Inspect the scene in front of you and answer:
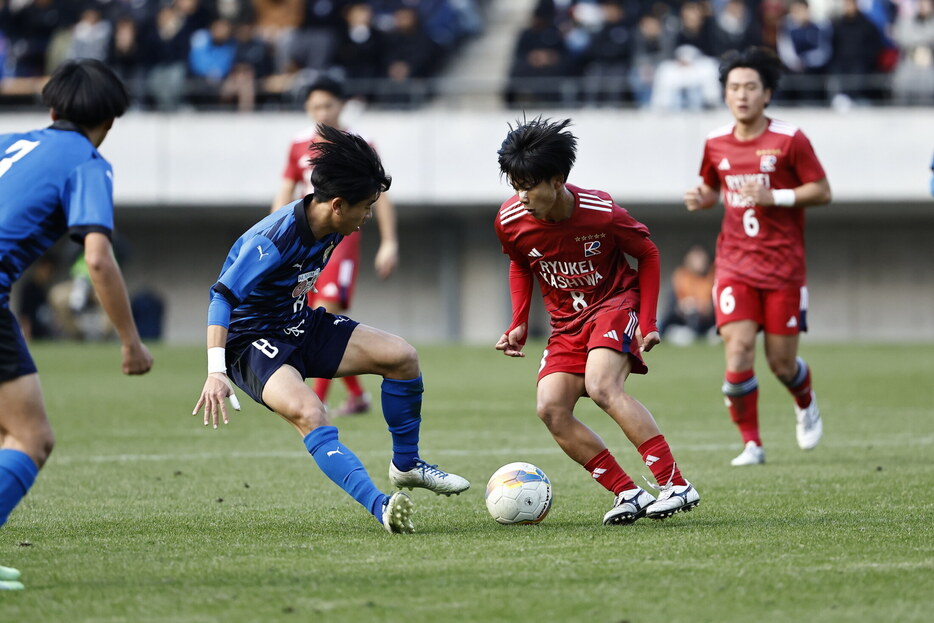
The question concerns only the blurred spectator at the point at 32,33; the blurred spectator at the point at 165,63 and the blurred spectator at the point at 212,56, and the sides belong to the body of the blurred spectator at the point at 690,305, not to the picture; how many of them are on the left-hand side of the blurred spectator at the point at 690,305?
0

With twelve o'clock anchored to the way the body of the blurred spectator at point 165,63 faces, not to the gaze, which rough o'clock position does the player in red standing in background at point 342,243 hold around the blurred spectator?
The player in red standing in background is roughly at 12 o'clock from the blurred spectator.

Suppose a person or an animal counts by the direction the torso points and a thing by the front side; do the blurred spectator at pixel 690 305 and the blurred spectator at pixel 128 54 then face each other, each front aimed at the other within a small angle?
no

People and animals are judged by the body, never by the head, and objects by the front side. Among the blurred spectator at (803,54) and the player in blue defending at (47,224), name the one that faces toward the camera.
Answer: the blurred spectator

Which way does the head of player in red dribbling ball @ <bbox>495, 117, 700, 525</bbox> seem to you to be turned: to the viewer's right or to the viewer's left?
to the viewer's left

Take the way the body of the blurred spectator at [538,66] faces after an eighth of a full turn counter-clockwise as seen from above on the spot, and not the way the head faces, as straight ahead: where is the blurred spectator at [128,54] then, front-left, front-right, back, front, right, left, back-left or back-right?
back-right

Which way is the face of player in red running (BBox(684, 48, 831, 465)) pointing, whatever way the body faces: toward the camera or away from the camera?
toward the camera

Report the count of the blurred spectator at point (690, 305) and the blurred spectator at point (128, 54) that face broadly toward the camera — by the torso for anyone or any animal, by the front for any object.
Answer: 2

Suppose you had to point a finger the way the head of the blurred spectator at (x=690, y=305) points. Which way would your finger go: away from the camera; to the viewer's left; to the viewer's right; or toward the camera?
toward the camera

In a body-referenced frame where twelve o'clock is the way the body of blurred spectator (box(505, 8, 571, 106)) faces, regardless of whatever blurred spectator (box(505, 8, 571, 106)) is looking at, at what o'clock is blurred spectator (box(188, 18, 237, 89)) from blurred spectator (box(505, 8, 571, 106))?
blurred spectator (box(188, 18, 237, 89)) is roughly at 3 o'clock from blurred spectator (box(505, 8, 571, 106)).

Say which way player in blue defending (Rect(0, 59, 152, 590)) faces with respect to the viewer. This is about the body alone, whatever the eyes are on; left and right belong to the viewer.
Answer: facing away from the viewer and to the right of the viewer

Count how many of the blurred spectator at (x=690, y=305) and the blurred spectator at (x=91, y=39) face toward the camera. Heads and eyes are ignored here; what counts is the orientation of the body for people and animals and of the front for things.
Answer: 2

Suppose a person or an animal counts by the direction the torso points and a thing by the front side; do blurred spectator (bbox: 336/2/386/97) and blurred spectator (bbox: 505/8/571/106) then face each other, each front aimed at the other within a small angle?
no

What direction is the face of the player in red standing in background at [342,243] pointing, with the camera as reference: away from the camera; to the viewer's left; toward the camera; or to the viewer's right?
toward the camera

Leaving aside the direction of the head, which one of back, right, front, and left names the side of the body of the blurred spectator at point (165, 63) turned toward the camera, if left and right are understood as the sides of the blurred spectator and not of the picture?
front

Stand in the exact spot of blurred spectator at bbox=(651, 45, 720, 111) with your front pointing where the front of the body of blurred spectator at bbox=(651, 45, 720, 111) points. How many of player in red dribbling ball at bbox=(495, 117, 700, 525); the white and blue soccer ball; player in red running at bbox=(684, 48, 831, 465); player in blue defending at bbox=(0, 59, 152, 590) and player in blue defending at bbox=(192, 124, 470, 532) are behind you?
0

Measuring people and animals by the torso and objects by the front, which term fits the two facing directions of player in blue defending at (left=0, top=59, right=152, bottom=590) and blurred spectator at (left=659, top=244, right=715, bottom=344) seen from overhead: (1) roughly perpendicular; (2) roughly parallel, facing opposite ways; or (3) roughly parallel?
roughly parallel, facing opposite ways

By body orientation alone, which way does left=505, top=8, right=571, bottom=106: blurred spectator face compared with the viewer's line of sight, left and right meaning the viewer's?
facing the viewer

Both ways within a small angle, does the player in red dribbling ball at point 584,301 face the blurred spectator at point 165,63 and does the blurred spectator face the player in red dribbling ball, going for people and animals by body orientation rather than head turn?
no

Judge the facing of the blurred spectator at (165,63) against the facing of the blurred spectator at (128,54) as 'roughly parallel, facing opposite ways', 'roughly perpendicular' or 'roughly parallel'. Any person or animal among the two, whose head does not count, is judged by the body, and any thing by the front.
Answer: roughly parallel

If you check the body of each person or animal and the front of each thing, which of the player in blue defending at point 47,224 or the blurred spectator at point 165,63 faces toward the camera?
the blurred spectator

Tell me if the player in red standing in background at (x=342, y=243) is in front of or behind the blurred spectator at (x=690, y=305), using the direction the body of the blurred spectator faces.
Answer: in front

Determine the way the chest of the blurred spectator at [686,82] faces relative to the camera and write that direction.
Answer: toward the camera

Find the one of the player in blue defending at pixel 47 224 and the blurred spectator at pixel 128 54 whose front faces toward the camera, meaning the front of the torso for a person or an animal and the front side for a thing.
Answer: the blurred spectator

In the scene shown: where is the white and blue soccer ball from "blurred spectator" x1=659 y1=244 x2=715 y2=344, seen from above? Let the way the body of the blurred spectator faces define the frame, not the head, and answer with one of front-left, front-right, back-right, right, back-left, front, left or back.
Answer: front
